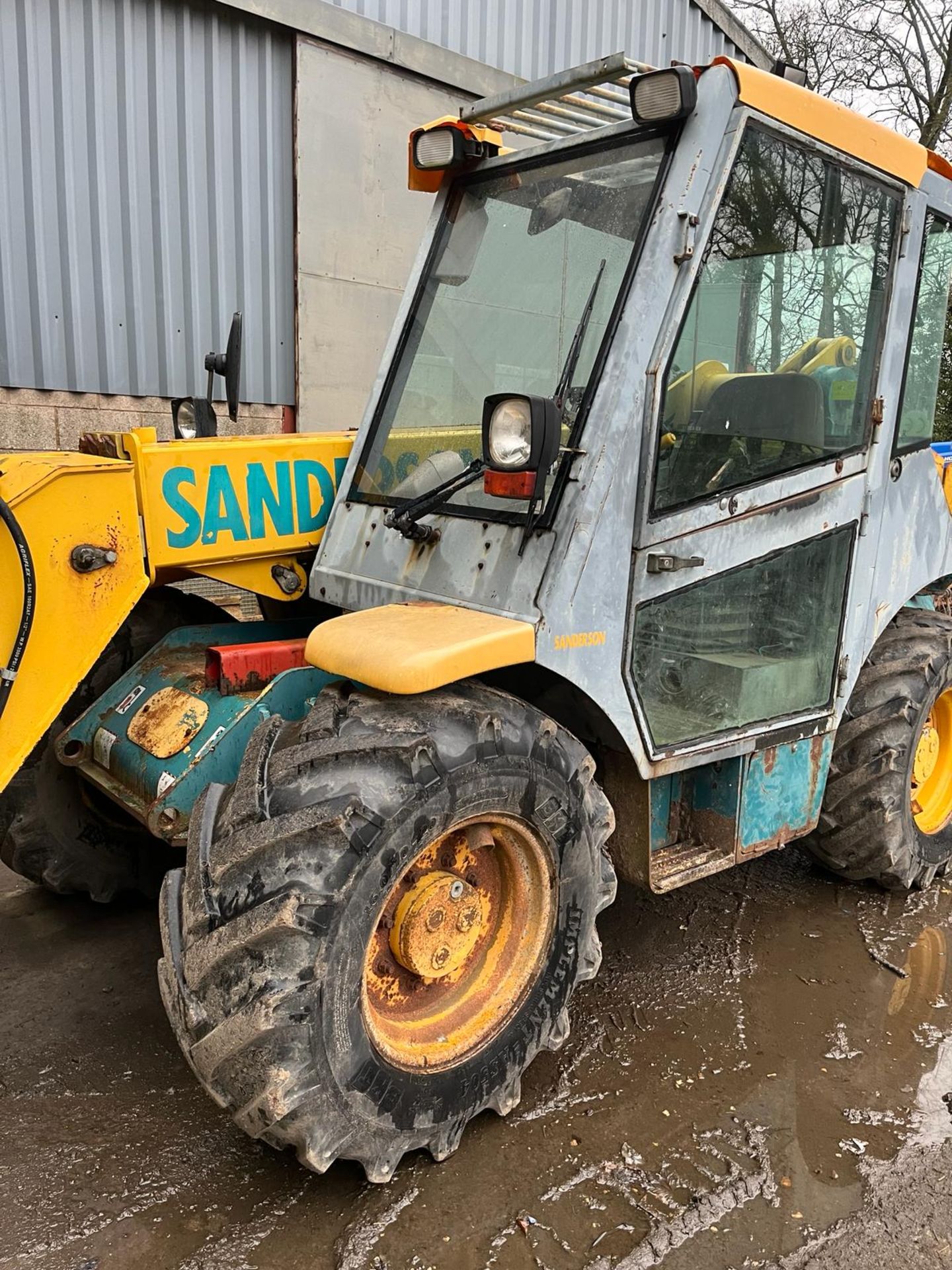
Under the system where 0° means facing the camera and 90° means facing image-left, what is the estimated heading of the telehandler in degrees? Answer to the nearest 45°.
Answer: approximately 45°
